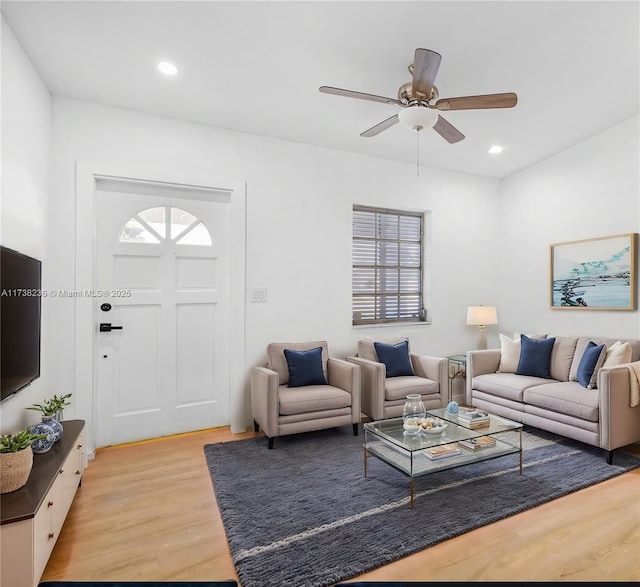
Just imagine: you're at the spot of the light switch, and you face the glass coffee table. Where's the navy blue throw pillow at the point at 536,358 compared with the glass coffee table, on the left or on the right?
left

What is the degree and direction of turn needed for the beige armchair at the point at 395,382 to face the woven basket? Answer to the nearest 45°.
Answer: approximately 90° to its right

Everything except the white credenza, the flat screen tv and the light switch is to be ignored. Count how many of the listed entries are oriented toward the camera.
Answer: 1

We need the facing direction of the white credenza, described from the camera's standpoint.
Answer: facing to the right of the viewer

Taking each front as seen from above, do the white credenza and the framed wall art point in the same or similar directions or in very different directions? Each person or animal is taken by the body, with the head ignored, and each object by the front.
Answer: very different directions

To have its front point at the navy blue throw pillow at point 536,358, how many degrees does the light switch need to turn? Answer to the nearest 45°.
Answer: approximately 90° to its left

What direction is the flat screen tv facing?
to the viewer's right

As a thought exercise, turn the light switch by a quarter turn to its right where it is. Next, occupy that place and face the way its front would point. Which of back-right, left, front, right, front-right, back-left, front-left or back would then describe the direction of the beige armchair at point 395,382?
back

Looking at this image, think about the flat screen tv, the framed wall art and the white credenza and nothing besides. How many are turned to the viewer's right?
2

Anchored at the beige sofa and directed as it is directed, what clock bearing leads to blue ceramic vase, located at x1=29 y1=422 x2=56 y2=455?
The blue ceramic vase is roughly at 12 o'clock from the beige sofa.

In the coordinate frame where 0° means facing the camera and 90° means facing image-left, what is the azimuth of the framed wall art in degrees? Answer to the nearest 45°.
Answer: approximately 45°
